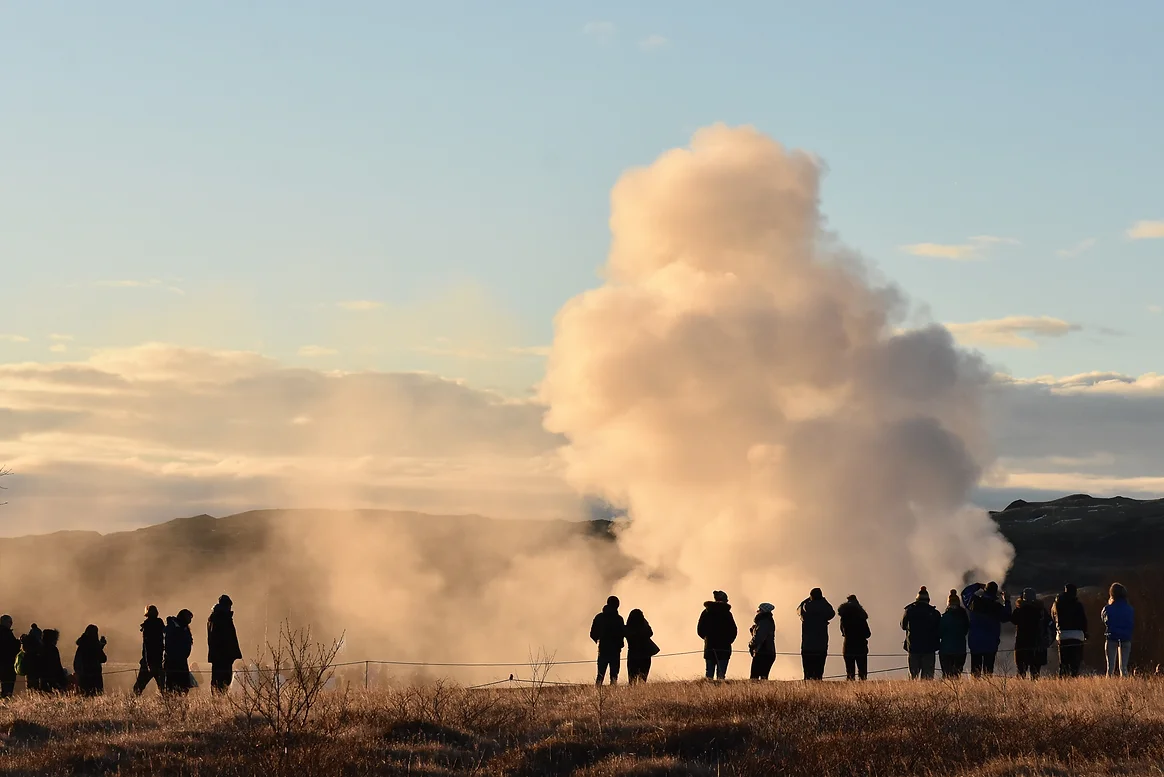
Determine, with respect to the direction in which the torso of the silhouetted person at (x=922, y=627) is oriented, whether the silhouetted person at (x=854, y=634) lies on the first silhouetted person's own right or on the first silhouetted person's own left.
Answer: on the first silhouetted person's own left

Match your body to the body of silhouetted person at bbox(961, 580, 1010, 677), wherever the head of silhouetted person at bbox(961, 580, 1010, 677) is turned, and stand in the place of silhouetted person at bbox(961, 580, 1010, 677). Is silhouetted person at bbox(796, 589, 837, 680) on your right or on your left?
on your left

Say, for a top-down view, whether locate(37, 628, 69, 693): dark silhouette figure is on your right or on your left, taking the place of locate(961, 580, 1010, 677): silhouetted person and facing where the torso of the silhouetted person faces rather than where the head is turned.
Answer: on your left

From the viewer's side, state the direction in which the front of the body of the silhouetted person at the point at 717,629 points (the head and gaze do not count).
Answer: away from the camera

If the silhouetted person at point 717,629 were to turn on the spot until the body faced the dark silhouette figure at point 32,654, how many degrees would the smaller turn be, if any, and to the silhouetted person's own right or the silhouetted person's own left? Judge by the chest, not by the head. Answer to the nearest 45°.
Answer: approximately 90° to the silhouetted person's own left

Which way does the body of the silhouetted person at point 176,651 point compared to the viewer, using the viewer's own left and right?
facing away from the viewer and to the right of the viewer

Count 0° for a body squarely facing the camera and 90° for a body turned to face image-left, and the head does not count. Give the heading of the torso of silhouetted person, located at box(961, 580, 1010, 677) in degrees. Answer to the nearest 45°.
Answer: approximately 180°

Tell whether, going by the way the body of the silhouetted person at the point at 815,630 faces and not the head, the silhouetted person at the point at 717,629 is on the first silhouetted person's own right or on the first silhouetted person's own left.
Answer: on the first silhouetted person's own left

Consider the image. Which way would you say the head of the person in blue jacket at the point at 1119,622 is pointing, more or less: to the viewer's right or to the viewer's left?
to the viewer's left

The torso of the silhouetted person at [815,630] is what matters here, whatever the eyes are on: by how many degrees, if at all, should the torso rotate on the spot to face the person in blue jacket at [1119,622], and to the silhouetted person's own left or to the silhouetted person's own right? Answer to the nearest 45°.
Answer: approximately 90° to the silhouetted person's own right

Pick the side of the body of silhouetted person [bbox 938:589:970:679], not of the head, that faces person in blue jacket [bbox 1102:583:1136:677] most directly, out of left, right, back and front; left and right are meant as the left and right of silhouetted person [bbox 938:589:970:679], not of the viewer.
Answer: right

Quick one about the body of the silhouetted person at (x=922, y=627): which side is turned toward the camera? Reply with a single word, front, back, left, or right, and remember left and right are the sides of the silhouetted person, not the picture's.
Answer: back

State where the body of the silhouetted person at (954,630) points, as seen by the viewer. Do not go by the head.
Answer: away from the camera

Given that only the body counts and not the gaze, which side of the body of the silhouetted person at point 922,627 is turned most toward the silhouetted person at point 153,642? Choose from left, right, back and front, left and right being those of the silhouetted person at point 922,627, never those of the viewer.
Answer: left

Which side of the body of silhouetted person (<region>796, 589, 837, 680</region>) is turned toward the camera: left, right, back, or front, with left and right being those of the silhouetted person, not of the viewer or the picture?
back
